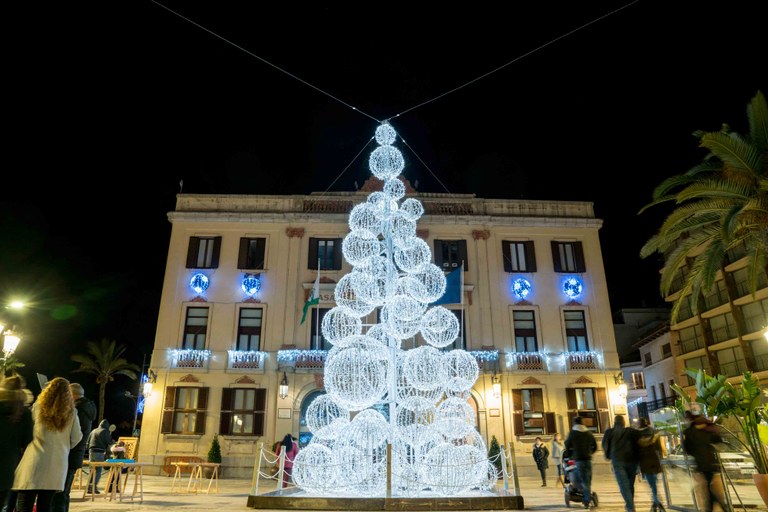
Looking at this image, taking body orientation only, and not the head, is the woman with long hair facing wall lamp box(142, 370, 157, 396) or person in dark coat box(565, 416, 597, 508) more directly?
the wall lamp

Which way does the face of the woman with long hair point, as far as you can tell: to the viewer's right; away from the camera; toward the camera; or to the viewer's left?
away from the camera

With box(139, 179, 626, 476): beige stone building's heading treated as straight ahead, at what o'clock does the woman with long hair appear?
The woman with long hair is roughly at 12 o'clock from the beige stone building.

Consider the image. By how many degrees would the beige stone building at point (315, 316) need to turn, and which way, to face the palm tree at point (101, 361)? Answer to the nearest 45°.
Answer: approximately 135° to its right

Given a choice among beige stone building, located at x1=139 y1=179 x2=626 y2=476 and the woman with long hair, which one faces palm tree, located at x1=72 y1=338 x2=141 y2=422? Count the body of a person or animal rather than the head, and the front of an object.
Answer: the woman with long hair

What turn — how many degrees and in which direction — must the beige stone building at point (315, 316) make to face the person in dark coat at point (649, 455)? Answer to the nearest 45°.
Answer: approximately 45° to its left

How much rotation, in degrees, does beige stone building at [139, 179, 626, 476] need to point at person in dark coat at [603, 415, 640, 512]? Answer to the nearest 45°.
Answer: approximately 45° to its left

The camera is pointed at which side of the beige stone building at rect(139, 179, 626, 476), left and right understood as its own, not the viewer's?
front

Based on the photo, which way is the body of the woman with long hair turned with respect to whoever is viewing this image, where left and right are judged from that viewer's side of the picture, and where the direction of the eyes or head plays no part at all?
facing away from the viewer

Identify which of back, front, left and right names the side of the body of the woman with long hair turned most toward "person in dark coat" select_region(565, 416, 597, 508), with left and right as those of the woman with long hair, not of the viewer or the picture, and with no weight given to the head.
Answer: right

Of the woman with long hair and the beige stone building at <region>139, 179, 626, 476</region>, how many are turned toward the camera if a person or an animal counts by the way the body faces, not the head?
1

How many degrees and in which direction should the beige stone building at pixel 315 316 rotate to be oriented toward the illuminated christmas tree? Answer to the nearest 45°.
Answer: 0° — it already faces it

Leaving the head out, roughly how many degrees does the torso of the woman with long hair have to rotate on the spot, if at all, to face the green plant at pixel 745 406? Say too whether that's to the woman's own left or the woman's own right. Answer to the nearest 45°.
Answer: approximately 90° to the woman's own right

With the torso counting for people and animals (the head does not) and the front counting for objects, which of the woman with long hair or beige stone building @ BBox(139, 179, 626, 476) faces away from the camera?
the woman with long hair

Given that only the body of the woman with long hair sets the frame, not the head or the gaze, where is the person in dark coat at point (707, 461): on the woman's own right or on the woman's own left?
on the woman's own right

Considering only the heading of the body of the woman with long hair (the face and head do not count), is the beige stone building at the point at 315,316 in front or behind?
in front

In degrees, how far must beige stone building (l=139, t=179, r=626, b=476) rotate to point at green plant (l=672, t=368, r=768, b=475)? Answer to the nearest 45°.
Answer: approximately 45° to its left
